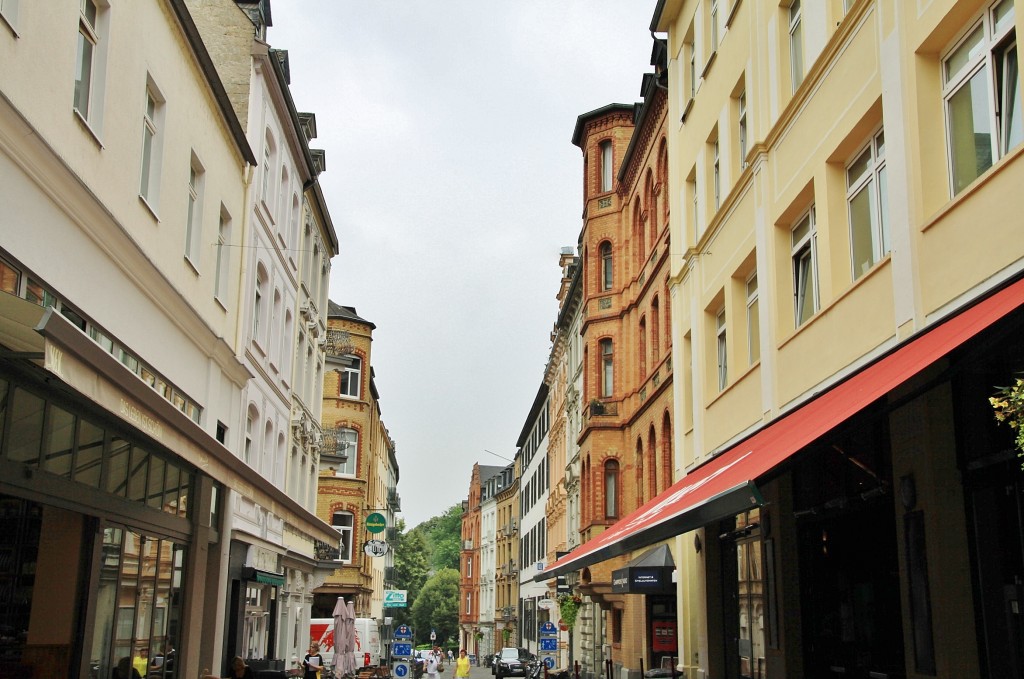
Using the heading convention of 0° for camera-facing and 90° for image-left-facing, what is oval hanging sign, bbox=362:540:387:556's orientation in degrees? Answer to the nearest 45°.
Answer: approximately 0°

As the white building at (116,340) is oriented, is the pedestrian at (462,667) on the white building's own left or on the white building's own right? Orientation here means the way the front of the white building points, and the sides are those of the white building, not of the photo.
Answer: on the white building's own left

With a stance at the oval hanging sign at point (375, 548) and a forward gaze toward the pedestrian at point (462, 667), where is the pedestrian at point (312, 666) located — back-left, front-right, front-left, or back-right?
back-right

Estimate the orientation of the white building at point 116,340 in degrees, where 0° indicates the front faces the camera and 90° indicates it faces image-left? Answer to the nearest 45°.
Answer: approximately 315°

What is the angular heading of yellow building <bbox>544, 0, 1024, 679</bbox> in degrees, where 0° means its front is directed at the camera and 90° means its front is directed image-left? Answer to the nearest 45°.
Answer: approximately 45°

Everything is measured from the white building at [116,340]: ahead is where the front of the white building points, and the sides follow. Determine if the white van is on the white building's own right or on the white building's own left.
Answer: on the white building's own left

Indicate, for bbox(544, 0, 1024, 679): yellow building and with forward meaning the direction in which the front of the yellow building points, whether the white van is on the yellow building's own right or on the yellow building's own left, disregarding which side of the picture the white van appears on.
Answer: on the yellow building's own right

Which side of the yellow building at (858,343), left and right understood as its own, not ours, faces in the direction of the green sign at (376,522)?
right
